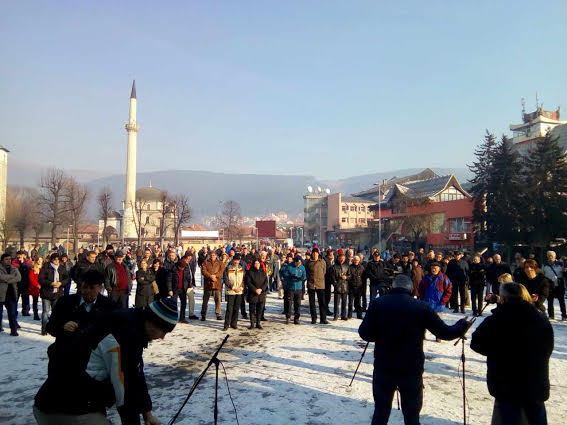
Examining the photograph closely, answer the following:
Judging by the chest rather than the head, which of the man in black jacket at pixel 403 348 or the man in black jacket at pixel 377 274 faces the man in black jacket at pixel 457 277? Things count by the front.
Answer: the man in black jacket at pixel 403 348

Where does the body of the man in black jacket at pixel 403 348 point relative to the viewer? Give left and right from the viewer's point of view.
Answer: facing away from the viewer

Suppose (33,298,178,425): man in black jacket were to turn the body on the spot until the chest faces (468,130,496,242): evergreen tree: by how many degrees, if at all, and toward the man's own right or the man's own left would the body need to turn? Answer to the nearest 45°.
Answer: approximately 45° to the man's own left

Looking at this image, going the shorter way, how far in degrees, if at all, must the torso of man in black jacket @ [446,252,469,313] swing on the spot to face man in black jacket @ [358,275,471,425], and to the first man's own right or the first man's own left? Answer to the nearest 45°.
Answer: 0° — they already face them

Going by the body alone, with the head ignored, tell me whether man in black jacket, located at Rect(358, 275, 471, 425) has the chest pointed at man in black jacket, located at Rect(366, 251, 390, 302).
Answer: yes

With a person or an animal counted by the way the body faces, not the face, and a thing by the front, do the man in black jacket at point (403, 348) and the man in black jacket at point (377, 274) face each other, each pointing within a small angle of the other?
yes

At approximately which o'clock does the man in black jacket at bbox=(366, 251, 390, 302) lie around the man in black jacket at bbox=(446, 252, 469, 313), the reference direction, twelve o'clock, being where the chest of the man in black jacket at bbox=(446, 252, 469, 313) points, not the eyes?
the man in black jacket at bbox=(366, 251, 390, 302) is roughly at 2 o'clock from the man in black jacket at bbox=(446, 252, 469, 313).

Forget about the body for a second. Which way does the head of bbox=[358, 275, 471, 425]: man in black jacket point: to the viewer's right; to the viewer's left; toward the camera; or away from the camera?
away from the camera

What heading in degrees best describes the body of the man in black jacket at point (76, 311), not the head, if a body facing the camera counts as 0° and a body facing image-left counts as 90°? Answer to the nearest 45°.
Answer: approximately 315°

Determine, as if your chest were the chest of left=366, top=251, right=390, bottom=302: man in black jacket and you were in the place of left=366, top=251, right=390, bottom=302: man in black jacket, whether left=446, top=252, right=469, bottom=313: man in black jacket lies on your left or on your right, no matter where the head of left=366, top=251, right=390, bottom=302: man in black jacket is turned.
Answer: on your left
